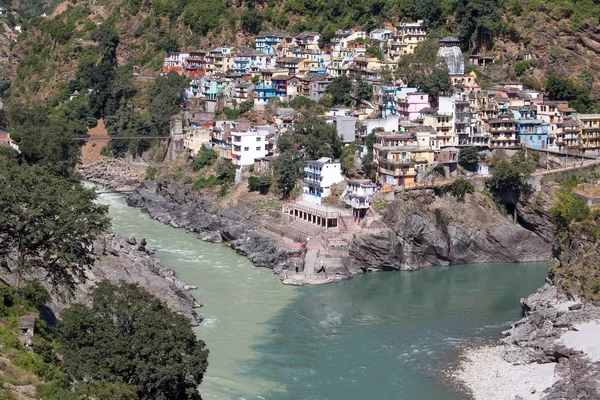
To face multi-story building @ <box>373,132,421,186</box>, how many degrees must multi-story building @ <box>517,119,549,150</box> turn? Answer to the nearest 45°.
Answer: approximately 45° to its right

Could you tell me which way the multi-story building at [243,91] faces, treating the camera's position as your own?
facing the viewer and to the left of the viewer

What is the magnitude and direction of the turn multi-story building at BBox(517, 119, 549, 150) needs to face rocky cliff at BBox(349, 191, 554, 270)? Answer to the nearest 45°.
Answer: approximately 45° to its right

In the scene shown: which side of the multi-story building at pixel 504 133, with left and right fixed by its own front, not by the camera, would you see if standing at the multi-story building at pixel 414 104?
right

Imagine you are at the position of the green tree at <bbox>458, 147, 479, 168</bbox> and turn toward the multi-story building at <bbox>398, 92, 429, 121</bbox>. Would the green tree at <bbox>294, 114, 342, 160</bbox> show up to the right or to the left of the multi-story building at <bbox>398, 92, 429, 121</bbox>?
left

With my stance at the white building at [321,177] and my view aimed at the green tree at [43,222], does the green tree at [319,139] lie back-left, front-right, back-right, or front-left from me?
back-right

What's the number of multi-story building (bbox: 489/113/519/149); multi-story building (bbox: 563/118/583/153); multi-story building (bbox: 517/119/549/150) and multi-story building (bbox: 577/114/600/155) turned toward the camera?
4

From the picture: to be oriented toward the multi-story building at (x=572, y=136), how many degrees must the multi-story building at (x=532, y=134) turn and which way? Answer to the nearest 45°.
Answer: approximately 135° to its left

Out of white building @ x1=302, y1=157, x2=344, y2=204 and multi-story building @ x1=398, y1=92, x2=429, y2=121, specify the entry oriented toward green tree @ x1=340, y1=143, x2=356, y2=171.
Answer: the multi-story building

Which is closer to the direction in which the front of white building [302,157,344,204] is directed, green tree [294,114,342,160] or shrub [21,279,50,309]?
the shrub

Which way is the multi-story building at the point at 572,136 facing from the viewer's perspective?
toward the camera

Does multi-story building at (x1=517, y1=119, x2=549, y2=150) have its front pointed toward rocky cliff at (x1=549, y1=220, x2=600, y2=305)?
yes

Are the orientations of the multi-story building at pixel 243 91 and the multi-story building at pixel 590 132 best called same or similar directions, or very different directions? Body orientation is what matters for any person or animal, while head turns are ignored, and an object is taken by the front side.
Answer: same or similar directions

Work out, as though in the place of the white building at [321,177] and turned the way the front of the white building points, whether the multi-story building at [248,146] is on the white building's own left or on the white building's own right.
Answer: on the white building's own right

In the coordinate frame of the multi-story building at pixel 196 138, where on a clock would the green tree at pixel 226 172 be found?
The green tree is roughly at 10 o'clock from the multi-story building.

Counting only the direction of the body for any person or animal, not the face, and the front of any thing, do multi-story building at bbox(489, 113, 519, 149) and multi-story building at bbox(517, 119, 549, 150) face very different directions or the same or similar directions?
same or similar directions

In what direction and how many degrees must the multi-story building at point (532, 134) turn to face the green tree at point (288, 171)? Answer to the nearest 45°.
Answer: approximately 45° to its right

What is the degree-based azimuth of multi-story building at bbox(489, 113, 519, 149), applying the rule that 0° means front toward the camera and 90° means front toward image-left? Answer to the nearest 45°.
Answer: approximately 0°

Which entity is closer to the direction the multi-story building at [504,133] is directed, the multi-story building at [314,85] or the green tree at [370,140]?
the green tree

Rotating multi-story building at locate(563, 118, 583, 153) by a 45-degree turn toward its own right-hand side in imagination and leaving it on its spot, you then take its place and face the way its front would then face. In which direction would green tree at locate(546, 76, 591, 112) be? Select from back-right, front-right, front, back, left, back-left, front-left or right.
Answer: back-right

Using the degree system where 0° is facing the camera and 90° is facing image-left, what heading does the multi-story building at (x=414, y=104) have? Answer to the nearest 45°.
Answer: approximately 45°

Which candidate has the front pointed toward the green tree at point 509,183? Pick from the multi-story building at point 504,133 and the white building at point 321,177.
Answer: the multi-story building
